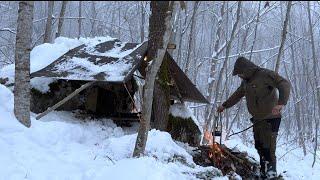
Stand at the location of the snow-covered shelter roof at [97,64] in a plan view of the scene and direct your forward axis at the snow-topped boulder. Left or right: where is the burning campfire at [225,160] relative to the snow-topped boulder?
right

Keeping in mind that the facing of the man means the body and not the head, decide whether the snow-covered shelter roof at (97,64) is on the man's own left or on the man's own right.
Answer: on the man's own right

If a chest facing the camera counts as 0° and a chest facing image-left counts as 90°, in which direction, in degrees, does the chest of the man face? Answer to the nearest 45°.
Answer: approximately 45°

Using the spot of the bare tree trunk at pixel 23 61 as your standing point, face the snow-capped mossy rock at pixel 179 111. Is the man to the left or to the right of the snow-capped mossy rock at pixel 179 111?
right

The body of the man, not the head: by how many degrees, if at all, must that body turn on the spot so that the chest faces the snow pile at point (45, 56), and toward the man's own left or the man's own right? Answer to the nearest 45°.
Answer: approximately 45° to the man's own right

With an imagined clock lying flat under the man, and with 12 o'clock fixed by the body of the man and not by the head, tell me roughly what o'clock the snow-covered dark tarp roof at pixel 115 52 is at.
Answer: The snow-covered dark tarp roof is roughly at 2 o'clock from the man.

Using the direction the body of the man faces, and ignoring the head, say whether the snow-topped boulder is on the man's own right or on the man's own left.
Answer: on the man's own right

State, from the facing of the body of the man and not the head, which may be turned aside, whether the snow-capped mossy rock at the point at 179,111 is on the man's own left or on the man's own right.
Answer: on the man's own right

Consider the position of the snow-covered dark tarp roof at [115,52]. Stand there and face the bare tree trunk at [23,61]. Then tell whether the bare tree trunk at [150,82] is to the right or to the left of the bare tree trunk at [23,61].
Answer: left
